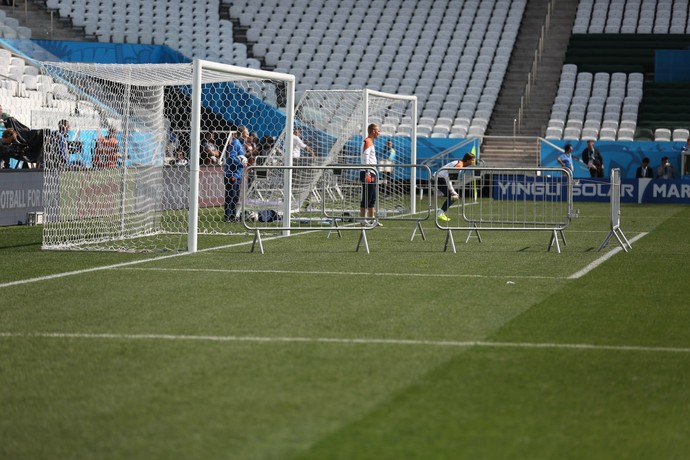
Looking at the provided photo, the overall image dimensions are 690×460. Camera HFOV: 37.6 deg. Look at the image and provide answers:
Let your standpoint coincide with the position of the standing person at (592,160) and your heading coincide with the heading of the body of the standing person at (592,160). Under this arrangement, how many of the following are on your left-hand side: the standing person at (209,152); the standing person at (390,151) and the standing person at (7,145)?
0

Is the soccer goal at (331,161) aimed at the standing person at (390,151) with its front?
no

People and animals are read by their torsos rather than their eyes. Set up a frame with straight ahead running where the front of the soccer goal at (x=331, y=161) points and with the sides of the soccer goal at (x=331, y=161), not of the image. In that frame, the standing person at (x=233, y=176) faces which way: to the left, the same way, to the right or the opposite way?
the same way

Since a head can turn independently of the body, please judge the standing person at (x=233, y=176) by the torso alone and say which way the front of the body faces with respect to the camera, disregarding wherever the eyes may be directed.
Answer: to the viewer's right

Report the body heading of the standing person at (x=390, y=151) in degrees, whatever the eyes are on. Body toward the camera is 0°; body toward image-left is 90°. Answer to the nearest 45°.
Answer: approximately 0°

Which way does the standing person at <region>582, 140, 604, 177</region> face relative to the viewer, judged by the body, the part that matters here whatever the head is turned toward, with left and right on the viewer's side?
facing the viewer

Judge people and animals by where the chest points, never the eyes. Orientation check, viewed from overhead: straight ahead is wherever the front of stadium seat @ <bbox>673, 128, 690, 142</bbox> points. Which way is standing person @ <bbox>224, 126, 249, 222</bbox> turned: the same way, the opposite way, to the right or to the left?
to the left

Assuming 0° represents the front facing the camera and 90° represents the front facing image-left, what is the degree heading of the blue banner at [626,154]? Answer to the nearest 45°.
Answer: approximately 0°

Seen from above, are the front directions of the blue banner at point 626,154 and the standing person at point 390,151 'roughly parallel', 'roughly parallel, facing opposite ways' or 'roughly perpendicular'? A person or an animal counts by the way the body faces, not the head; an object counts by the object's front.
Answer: roughly parallel

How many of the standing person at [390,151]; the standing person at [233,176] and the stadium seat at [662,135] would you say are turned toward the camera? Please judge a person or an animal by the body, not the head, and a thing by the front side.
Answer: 2

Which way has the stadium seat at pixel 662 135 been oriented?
toward the camera

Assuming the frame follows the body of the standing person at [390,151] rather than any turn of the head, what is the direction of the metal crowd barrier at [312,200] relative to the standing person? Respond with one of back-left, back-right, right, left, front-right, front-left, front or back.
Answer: front

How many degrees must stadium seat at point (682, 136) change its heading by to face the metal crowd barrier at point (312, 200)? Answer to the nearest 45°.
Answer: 0° — it already faces it
